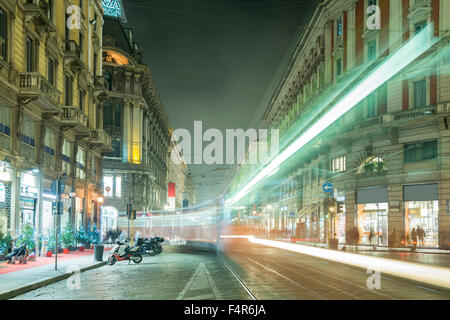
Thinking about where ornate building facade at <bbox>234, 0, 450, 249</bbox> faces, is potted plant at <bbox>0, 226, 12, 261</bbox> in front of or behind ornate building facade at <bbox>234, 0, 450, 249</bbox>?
in front

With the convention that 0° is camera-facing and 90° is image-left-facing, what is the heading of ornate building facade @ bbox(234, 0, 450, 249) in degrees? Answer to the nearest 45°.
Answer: approximately 45°

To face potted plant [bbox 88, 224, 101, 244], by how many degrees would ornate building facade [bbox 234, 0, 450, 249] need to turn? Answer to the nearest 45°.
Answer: approximately 45° to its right

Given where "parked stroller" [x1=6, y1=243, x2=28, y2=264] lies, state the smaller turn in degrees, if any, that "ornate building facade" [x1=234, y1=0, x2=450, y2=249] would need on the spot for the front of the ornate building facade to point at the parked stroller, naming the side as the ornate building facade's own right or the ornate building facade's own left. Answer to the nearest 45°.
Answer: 0° — it already faces it

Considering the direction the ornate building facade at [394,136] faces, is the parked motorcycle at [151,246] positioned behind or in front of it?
in front

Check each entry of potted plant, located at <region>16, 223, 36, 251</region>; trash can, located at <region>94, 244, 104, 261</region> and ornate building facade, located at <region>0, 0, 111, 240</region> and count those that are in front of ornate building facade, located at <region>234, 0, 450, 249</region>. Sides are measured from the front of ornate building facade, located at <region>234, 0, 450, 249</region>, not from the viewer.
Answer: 3

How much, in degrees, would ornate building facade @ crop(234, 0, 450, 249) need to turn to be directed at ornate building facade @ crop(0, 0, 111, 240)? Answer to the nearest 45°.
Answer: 0° — it already faces it

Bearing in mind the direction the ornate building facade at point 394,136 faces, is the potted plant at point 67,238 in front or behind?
in front

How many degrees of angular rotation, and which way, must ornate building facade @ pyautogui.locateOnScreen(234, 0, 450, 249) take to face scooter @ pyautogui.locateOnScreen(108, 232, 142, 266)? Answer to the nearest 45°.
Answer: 0° — it already faces it
